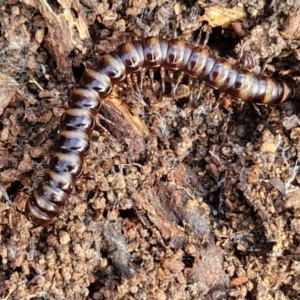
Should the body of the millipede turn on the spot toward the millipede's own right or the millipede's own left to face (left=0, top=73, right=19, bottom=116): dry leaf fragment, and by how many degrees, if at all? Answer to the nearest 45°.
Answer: approximately 45° to the millipede's own right

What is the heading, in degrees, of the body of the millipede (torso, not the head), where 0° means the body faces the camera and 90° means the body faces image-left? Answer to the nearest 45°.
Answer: approximately 45°
